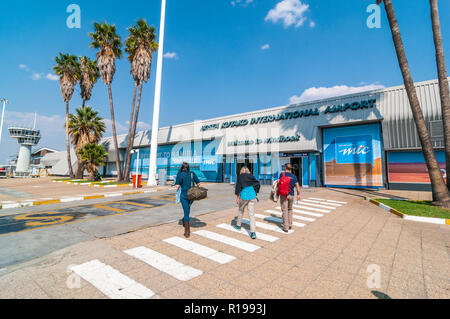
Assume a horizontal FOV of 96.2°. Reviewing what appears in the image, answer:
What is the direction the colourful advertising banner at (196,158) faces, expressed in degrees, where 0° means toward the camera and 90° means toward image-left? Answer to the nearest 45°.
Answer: approximately 45°

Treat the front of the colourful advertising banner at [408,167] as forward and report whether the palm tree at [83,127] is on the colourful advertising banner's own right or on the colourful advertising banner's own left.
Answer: on the colourful advertising banner's own right

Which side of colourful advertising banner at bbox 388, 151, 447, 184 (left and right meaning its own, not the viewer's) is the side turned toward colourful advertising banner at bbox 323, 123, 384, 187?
right

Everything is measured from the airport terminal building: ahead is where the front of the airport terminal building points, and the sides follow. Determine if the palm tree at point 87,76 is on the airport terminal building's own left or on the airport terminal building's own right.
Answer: on the airport terminal building's own right

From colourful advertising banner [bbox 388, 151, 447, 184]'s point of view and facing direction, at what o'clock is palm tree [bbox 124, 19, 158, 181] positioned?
The palm tree is roughly at 2 o'clock from the colourful advertising banner.
